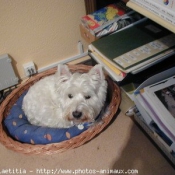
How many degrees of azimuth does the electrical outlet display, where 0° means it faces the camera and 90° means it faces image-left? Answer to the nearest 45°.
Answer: approximately 315°
